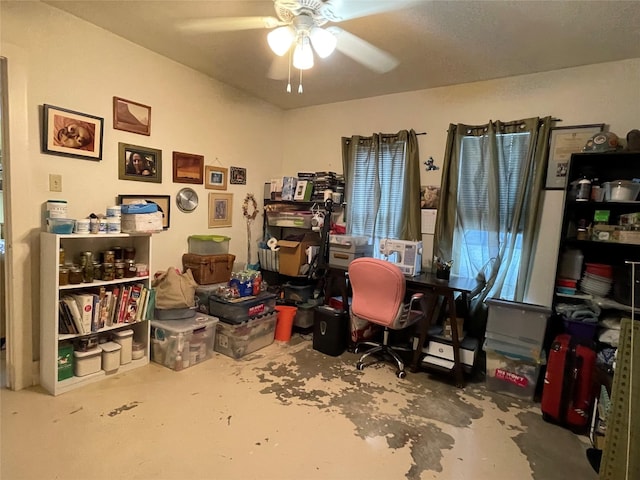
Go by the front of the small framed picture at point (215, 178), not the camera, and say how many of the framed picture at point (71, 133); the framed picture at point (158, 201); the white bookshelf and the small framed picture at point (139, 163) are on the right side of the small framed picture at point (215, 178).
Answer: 4

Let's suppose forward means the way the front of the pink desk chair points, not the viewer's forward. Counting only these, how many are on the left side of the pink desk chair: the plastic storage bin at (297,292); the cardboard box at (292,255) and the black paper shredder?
3

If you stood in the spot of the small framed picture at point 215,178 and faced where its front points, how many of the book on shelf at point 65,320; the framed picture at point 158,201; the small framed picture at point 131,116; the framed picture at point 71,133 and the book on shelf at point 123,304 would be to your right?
5

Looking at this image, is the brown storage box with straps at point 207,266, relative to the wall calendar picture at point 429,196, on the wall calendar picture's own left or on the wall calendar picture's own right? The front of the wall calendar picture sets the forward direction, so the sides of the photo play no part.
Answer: on the wall calendar picture's own right

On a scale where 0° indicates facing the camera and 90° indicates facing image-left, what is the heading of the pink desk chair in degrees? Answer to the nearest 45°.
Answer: approximately 225°

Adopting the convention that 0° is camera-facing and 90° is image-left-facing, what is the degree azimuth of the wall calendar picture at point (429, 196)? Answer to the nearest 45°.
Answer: approximately 0°

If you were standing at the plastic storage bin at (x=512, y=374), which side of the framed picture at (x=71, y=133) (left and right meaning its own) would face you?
front

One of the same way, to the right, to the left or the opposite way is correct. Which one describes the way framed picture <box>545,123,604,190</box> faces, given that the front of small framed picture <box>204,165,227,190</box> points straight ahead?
to the right

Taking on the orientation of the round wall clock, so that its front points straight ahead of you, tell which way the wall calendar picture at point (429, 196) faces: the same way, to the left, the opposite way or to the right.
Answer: to the right
